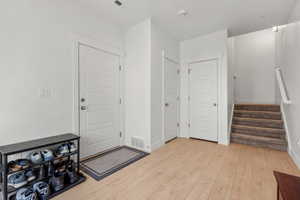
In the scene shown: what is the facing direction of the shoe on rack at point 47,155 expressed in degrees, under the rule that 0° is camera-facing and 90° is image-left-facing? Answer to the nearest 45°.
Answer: approximately 315°

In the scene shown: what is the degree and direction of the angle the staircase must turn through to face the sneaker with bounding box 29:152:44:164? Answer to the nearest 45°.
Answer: approximately 45° to its right

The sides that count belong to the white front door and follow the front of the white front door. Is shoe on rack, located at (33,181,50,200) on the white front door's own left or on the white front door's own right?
on the white front door's own right

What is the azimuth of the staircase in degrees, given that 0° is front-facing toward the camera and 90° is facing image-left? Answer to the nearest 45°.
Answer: approximately 0°

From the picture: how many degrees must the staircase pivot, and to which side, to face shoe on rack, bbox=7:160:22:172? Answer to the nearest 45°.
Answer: approximately 45° to its right
